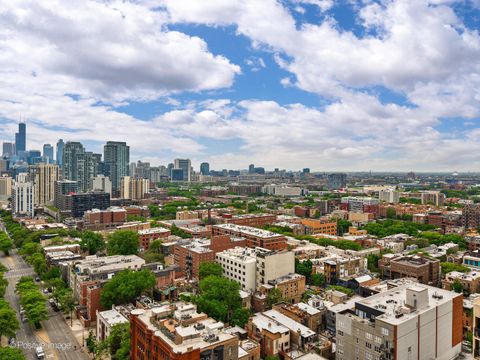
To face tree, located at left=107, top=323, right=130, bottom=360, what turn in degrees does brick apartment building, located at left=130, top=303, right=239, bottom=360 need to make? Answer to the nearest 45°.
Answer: approximately 90° to its right

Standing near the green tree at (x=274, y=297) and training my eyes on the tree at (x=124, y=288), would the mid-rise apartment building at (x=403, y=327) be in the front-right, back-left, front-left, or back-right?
back-left

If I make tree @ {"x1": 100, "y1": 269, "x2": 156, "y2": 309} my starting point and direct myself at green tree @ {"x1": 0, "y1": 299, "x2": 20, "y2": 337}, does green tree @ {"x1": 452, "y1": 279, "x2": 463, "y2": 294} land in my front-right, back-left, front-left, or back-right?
back-left

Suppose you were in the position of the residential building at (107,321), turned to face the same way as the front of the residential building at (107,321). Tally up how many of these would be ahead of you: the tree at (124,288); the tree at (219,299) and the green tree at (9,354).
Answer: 1

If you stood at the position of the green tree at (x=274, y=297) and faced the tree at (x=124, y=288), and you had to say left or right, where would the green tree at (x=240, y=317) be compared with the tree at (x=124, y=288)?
left

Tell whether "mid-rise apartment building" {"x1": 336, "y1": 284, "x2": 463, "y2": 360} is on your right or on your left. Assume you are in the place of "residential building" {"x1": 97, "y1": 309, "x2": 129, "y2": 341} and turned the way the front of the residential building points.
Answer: on your left

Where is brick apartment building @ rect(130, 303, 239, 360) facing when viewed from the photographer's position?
facing the viewer and to the left of the viewer

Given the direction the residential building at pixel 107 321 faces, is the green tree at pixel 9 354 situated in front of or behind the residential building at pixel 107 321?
in front

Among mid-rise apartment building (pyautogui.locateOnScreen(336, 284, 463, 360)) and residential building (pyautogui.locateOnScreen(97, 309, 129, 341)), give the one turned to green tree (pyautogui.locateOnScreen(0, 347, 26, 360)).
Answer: the residential building
